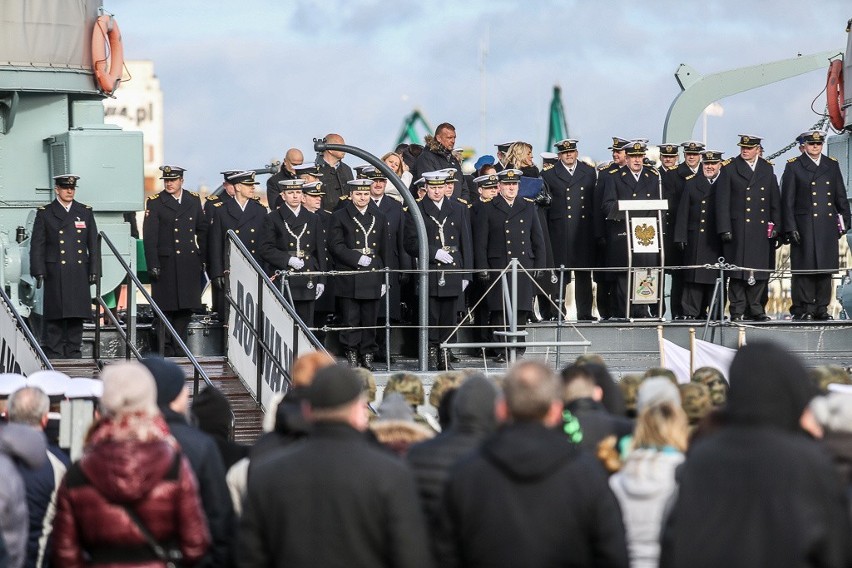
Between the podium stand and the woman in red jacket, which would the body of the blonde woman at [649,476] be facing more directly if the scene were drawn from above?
the podium stand

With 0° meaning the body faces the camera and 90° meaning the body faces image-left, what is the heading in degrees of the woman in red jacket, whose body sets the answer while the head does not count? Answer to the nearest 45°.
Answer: approximately 180°

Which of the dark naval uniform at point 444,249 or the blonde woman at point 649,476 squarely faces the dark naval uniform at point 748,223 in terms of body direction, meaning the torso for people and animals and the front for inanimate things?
the blonde woman

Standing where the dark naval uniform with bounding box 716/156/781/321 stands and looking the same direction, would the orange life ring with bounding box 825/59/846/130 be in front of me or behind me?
behind

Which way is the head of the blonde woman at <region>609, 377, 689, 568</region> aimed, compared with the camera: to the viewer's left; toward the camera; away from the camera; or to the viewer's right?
away from the camera

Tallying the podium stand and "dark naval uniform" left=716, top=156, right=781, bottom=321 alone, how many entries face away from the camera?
0

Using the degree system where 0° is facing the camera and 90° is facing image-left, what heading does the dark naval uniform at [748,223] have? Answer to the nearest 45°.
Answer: approximately 0°

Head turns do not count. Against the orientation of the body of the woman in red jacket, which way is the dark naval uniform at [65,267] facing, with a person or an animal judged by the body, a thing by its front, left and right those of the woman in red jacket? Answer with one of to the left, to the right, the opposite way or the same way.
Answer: the opposite way

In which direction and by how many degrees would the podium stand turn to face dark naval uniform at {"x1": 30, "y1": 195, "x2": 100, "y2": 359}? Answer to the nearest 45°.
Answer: approximately 90° to its right

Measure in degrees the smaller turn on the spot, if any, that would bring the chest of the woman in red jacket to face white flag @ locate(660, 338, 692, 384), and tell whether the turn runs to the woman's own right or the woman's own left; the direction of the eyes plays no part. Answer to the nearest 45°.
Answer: approximately 45° to the woman's own right
